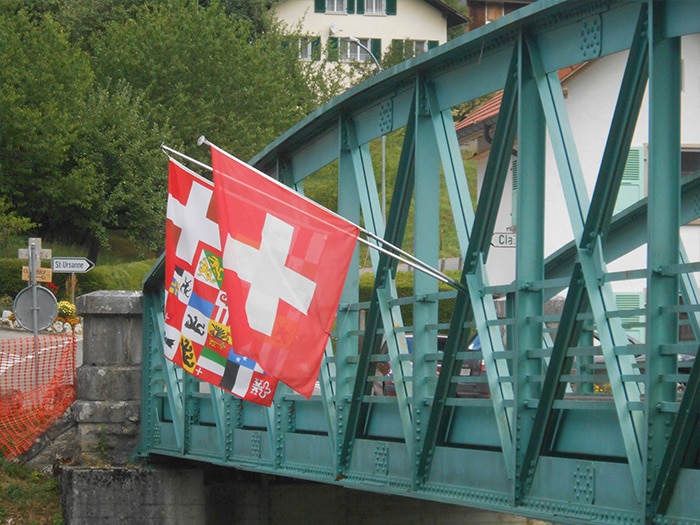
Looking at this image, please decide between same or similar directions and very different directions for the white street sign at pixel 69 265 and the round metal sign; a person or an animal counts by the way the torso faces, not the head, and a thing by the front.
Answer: very different directions

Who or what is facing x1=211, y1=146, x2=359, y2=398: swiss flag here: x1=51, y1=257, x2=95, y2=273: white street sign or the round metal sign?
the white street sign

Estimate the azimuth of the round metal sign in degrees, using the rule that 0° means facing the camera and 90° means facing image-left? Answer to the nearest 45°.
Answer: approximately 180°

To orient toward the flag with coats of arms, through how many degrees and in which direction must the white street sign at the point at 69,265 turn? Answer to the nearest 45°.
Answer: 0° — it already faces it

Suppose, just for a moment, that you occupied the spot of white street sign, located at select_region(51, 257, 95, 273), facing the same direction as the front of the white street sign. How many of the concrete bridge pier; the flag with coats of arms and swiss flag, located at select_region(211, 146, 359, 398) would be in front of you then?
3

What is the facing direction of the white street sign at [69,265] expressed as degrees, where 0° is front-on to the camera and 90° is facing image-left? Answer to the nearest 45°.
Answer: approximately 0°

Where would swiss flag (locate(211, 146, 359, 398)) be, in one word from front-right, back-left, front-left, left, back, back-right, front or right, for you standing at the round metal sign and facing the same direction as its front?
back

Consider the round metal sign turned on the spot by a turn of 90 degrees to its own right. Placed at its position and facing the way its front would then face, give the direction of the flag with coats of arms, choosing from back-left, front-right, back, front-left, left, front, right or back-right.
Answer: right

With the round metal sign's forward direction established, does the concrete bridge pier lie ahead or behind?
behind

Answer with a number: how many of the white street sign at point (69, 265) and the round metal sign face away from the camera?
1
